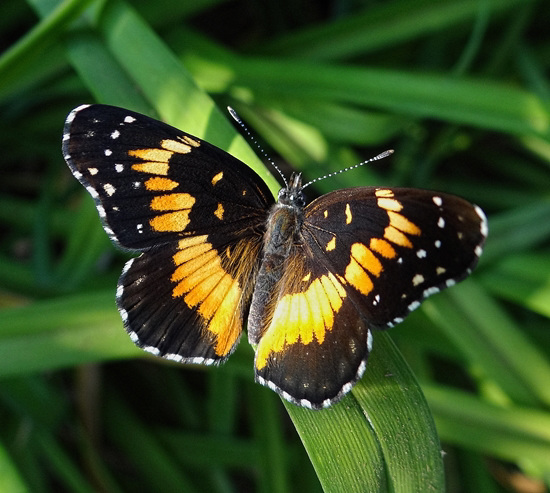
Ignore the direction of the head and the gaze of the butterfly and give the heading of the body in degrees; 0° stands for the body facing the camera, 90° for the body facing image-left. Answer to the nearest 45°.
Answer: approximately 180°
